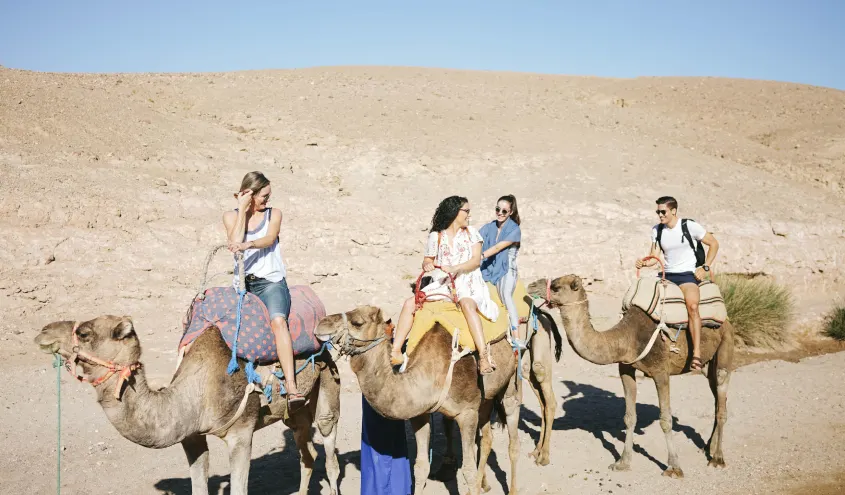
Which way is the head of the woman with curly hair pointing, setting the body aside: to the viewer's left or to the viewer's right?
to the viewer's right

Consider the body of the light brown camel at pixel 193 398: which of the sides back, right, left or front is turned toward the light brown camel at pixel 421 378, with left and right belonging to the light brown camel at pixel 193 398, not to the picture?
back

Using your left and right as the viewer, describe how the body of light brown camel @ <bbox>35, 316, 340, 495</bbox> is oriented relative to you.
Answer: facing to the left of the viewer

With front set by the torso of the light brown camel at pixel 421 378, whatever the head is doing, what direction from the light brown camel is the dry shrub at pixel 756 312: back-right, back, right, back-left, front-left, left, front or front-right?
back

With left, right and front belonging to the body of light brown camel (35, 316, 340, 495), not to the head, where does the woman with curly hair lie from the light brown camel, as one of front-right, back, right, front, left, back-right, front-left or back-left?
back

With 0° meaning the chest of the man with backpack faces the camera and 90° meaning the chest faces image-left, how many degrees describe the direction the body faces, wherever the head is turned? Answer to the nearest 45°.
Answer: approximately 45°

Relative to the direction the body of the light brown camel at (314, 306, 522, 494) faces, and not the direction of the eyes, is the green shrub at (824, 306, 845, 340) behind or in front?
behind

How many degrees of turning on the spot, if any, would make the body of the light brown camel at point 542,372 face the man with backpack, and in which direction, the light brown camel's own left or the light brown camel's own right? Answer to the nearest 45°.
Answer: approximately 180°

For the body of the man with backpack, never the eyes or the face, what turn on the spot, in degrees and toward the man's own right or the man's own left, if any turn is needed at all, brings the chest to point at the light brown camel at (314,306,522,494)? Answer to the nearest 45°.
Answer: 0° — they already face it

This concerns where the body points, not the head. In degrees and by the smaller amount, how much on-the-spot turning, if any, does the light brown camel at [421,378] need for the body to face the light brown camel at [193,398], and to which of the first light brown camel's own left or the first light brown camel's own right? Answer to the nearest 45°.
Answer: approximately 45° to the first light brown camel's own right

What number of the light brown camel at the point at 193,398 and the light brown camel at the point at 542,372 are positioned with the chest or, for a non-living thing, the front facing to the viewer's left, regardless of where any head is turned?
2

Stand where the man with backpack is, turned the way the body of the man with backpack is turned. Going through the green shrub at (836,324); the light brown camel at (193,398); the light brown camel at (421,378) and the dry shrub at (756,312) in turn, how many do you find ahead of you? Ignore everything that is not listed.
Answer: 2

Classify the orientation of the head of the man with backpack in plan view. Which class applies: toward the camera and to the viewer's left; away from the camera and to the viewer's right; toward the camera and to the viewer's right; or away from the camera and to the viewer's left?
toward the camera and to the viewer's left

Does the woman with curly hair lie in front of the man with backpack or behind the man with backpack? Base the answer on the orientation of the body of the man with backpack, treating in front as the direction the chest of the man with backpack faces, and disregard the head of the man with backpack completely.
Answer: in front

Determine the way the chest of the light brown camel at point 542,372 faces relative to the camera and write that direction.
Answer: to the viewer's left
